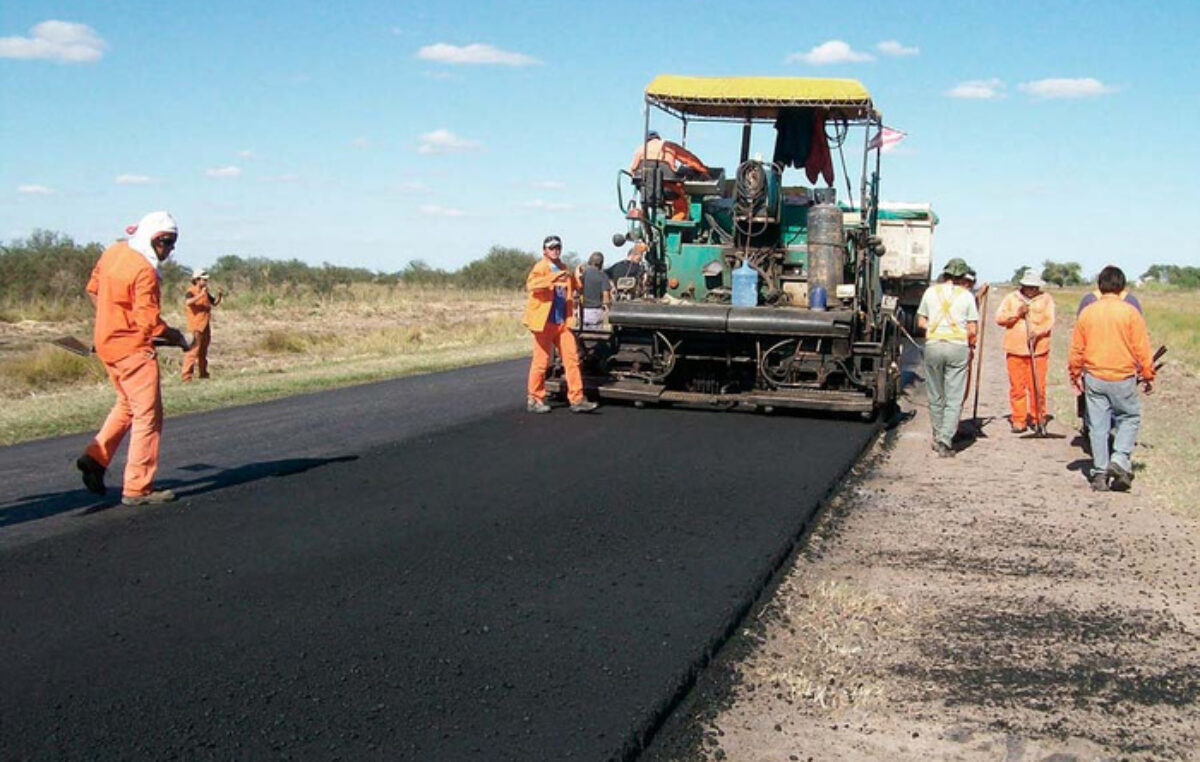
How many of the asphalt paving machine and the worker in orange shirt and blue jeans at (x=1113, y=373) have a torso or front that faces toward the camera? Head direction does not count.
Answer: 0

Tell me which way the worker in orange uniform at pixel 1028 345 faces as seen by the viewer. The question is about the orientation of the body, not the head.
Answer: toward the camera

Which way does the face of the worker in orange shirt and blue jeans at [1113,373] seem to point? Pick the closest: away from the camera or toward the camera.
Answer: away from the camera

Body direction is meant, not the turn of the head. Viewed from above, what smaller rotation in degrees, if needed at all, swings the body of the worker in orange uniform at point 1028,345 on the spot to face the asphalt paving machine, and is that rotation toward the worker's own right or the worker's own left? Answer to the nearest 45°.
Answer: approximately 90° to the worker's own right

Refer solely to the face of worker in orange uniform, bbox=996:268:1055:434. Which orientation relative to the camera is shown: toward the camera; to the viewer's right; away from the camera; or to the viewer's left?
toward the camera

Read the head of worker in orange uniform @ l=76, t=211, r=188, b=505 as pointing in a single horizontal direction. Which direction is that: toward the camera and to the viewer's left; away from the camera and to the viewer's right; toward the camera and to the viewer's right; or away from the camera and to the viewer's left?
toward the camera and to the viewer's right

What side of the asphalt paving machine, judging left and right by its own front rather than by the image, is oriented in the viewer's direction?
back

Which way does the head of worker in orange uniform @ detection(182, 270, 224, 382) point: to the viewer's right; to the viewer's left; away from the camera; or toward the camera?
toward the camera

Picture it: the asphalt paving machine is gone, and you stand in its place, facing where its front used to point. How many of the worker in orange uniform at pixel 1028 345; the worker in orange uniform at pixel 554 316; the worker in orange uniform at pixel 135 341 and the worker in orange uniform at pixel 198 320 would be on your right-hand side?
1

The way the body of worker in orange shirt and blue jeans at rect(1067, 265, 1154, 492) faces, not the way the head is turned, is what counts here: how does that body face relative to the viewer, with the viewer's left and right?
facing away from the viewer

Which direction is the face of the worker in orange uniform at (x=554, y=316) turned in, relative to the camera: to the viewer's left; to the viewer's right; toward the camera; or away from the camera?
toward the camera

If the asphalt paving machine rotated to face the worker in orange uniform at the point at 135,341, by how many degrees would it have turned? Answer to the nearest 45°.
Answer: approximately 135° to its left

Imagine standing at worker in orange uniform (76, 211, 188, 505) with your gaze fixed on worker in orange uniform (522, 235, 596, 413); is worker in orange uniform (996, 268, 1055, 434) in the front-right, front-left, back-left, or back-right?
front-right

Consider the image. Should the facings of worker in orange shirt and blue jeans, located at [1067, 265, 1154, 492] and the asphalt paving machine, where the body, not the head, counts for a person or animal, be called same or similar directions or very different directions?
same or similar directions

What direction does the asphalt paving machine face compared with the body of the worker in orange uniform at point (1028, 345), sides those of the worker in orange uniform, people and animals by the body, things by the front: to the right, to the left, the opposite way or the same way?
the opposite way
